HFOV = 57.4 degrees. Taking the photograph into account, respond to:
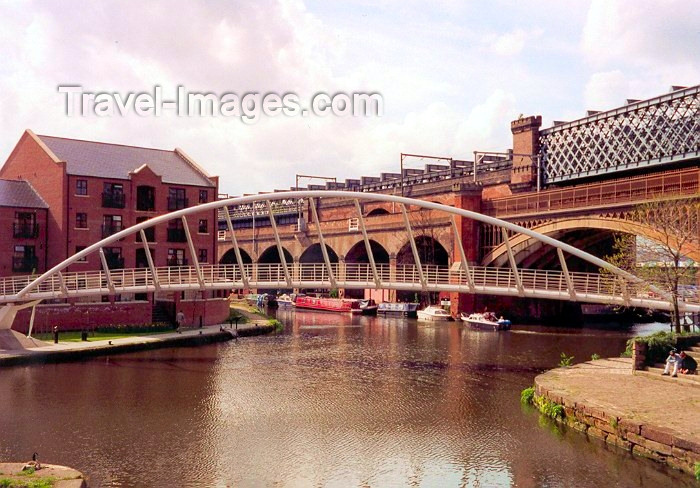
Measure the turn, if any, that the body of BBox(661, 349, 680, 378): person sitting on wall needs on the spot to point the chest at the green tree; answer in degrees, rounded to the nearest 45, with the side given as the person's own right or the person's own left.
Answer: approximately 135° to the person's own right

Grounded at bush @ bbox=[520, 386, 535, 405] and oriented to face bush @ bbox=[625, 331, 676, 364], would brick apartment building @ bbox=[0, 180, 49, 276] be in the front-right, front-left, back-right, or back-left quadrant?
back-left

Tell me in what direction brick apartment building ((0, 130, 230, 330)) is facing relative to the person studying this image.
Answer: facing the viewer and to the right of the viewer

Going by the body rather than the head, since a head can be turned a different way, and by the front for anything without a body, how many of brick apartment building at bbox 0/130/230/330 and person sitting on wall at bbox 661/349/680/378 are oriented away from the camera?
0

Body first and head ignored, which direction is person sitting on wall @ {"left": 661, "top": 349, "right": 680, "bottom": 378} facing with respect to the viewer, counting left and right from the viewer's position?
facing the viewer and to the left of the viewer

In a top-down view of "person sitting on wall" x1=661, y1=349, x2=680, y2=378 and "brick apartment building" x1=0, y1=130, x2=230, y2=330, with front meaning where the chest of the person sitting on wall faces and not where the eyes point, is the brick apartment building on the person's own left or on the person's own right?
on the person's own right

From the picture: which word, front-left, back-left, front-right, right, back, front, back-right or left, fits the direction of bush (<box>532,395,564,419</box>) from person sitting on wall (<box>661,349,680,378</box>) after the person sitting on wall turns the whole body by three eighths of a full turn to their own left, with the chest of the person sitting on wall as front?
back-right

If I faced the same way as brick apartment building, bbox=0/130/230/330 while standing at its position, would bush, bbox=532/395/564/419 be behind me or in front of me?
in front

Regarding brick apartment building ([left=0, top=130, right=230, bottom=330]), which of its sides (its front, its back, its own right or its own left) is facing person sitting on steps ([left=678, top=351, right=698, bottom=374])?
front

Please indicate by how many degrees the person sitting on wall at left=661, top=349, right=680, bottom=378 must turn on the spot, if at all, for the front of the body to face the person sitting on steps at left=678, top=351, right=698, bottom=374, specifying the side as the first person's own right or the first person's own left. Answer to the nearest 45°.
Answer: approximately 135° to the first person's own left

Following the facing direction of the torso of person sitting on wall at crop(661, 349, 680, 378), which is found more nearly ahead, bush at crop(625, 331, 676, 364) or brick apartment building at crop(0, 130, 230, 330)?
the brick apartment building
